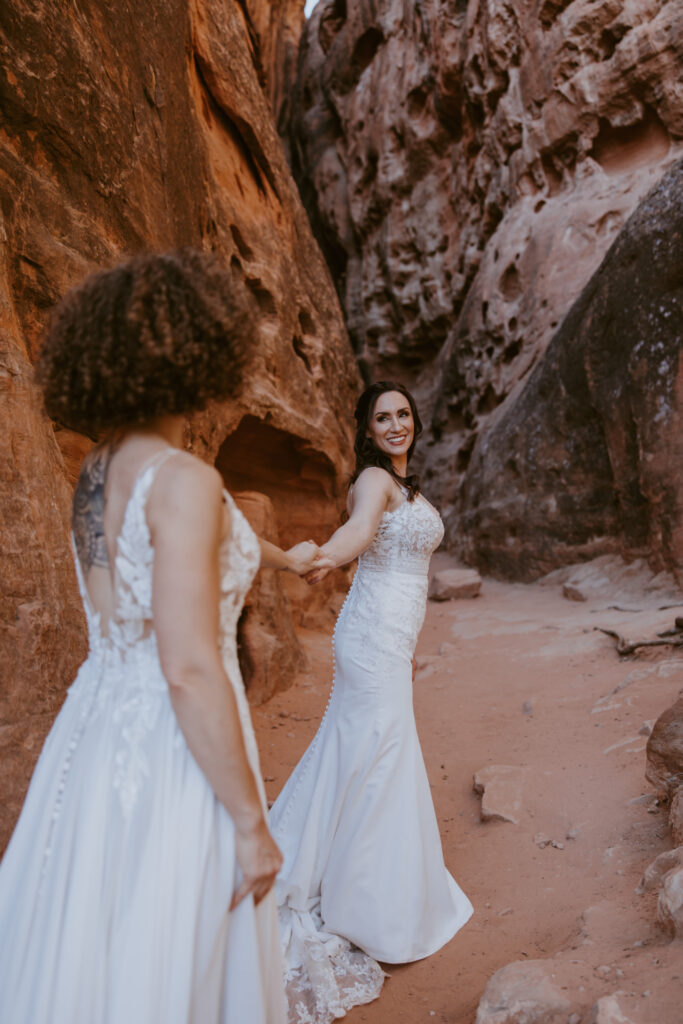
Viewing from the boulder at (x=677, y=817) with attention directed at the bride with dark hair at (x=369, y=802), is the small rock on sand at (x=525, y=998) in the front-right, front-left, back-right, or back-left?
front-left

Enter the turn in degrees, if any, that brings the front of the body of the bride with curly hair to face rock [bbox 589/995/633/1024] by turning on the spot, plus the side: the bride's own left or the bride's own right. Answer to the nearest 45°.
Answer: approximately 45° to the bride's own right

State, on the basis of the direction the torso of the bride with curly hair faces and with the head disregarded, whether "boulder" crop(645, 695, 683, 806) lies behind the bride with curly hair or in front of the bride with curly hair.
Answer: in front

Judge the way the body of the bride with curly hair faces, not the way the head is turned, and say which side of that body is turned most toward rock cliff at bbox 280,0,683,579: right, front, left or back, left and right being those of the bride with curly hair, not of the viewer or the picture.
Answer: front

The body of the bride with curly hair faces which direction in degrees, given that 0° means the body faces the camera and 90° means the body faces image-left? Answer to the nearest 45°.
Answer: approximately 225°

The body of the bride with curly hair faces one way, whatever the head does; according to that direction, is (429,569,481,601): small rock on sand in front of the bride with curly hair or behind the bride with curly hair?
in front

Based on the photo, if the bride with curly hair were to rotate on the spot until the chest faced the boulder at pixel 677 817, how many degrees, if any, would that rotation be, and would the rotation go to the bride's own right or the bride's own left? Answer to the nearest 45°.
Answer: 0° — they already face it
